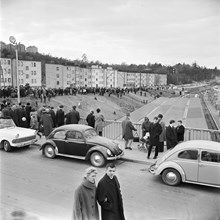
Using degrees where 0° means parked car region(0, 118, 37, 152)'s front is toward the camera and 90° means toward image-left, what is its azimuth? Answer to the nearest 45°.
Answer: approximately 315°

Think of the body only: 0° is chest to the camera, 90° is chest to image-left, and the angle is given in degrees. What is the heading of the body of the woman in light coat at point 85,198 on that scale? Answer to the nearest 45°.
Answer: approximately 315°

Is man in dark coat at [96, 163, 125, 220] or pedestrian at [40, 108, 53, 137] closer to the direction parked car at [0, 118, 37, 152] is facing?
the man in dark coat

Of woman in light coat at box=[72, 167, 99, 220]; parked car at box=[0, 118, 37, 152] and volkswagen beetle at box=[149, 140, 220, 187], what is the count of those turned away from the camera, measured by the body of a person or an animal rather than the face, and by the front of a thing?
0

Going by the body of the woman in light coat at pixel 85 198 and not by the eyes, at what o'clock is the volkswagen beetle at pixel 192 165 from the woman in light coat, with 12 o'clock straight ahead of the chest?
The volkswagen beetle is roughly at 9 o'clock from the woman in light coat.
